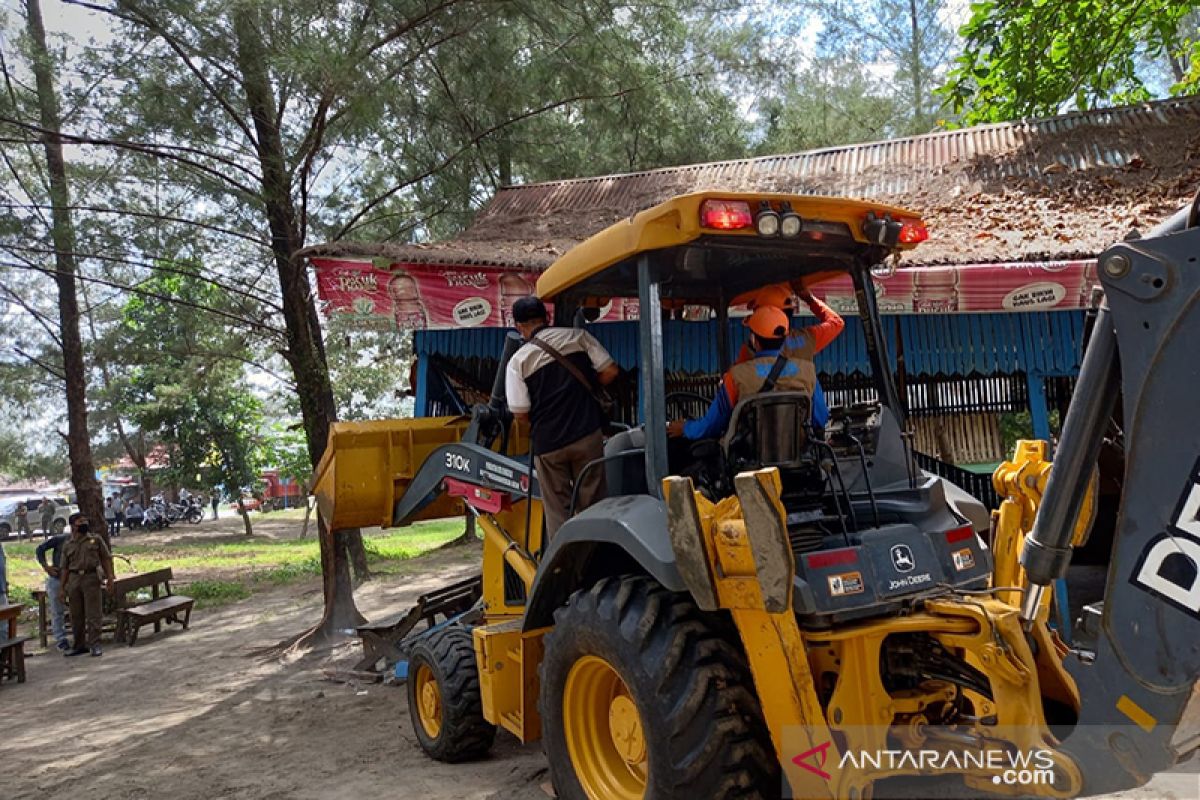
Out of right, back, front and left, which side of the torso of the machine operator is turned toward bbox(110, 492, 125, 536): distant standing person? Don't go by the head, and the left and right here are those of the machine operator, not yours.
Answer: front

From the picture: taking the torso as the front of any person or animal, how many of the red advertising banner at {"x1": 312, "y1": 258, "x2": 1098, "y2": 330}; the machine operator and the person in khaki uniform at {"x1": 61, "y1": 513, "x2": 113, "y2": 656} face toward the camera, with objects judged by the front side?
2

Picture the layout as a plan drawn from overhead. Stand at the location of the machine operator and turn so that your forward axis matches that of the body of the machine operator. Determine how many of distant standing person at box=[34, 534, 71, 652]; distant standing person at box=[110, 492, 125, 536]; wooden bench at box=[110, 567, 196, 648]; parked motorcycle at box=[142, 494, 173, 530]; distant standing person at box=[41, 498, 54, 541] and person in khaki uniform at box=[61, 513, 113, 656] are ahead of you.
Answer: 6

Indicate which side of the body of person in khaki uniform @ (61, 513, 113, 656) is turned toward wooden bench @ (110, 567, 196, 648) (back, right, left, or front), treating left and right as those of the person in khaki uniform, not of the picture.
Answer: left

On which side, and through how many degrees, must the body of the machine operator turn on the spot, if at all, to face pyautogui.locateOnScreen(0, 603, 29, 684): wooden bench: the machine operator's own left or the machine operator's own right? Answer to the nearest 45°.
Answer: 0° — they already face it

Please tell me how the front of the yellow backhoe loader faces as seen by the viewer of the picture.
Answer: facing away from the viewer and to the left of the viewer

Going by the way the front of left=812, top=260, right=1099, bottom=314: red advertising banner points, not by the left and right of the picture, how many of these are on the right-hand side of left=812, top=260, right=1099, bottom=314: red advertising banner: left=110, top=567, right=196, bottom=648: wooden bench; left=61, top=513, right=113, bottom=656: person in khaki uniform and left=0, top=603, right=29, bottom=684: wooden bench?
3

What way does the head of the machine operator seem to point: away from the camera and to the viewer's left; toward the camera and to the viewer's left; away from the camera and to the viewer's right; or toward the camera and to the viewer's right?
away from the camera and to the viewer's left

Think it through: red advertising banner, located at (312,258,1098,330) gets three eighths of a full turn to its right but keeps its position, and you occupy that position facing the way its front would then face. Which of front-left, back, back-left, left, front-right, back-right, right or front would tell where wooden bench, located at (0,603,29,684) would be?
front-left

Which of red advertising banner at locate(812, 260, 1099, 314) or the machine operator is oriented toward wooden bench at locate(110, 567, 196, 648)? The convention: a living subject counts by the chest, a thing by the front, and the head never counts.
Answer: the machine operator

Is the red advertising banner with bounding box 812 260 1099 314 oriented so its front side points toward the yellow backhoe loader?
yes

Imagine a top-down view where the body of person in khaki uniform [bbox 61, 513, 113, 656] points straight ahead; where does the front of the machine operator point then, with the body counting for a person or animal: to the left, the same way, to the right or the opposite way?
the opposite way

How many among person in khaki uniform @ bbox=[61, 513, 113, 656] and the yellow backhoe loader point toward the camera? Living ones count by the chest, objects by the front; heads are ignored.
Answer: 1
